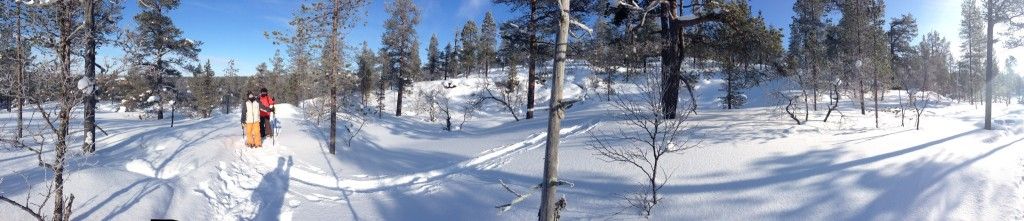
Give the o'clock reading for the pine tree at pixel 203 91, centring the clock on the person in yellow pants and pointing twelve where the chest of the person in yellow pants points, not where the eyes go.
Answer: The pine tree is roughly at 6 o'clock from the person in yellow pants.

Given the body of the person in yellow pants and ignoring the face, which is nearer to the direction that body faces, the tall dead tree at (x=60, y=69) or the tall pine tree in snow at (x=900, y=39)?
the tall dead tree

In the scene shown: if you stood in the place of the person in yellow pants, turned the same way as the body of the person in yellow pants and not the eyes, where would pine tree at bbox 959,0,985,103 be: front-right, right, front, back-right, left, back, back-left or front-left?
front

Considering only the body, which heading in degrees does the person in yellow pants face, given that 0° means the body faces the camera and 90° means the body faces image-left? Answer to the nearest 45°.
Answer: approximately 0°

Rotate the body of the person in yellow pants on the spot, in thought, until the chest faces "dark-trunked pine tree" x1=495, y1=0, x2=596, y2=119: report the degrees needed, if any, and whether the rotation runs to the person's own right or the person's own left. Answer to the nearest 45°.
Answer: approximately 90° to the person's own left

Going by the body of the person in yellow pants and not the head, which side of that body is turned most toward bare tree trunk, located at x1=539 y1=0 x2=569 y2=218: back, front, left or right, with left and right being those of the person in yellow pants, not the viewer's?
front

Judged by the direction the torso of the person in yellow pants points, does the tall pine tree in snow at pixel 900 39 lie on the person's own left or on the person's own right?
on the person's own left

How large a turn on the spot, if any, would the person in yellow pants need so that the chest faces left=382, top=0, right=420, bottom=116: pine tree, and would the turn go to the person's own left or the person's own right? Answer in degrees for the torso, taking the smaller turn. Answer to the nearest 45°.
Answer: approximately 135° to the person's own left
